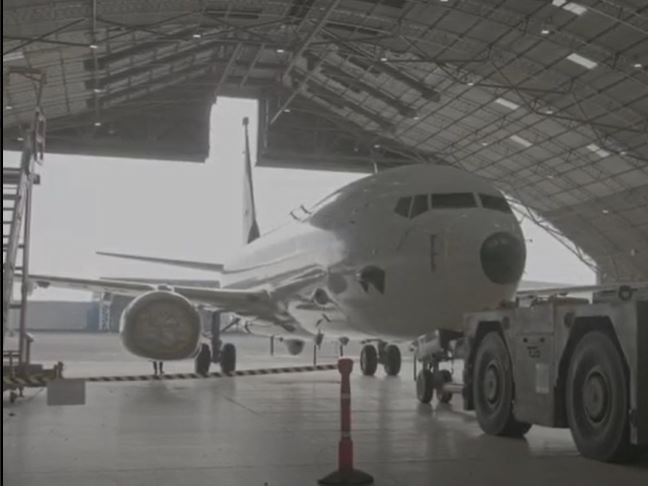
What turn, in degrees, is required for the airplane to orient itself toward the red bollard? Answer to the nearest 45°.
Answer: approximately 45° to its right

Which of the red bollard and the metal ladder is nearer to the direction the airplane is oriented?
the red bollard

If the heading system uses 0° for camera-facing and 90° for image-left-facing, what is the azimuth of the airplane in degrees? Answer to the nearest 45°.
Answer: approximately 315°

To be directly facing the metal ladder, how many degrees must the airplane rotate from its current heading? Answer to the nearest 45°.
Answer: approximately 135° to its right
